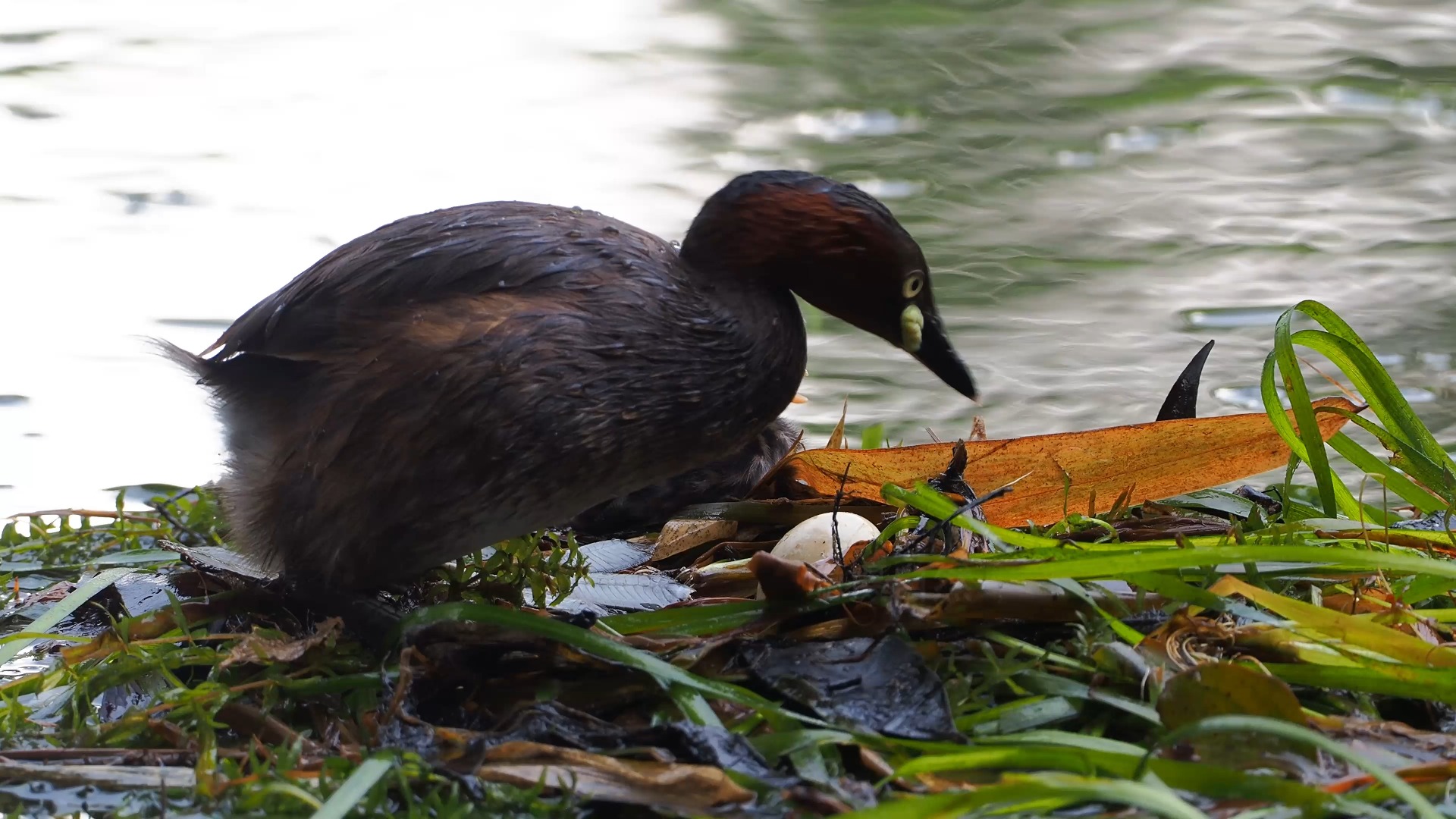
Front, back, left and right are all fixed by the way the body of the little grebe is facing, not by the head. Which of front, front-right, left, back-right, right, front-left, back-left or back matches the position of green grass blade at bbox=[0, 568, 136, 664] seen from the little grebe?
back

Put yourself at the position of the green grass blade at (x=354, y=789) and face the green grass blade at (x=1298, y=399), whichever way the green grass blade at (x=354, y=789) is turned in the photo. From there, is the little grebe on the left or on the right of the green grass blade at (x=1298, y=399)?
left

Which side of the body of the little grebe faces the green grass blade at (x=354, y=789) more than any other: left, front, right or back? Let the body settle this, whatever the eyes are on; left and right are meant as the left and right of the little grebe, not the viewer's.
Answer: right

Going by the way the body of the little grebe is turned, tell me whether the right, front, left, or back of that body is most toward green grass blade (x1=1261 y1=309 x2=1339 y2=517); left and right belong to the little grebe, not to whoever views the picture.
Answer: front

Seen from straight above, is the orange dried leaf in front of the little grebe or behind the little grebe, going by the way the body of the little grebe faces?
in front

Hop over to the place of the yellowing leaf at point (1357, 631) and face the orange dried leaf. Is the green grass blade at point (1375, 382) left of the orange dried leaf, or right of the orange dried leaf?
right

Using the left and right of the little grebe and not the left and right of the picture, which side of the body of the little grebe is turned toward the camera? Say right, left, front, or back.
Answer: right

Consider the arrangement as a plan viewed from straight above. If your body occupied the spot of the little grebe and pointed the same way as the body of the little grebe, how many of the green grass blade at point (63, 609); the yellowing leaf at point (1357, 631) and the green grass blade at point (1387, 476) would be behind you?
1

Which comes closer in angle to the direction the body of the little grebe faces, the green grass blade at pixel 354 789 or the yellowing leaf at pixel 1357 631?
the yellowing leaf

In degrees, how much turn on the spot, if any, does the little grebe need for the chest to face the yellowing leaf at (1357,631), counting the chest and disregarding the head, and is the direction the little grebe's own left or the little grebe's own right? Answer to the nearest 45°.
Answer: approximately 45° to the little grebe's own right

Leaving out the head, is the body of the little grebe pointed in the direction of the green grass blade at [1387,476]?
yes

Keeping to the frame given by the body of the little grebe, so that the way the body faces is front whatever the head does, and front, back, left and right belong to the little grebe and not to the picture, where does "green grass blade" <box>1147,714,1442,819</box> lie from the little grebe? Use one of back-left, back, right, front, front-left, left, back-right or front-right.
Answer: front-right

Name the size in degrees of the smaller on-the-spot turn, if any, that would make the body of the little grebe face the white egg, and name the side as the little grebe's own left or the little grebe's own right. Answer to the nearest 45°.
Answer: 0° — it already faces it

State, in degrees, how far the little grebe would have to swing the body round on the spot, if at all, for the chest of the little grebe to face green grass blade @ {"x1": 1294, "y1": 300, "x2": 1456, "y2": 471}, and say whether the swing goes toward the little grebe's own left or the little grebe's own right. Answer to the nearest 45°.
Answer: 0° — it already faces it

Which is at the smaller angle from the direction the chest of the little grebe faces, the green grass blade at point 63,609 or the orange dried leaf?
the orange dried leaf
